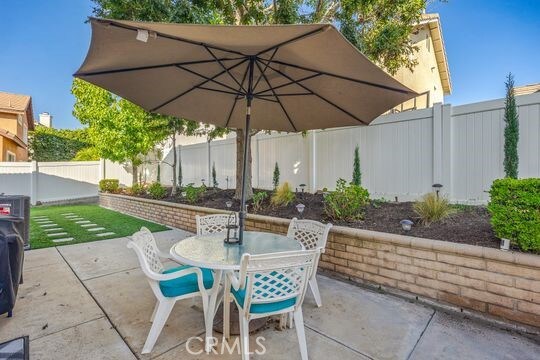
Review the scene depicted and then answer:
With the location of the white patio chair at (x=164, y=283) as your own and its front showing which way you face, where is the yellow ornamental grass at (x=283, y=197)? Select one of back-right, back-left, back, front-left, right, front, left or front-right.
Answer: front-left

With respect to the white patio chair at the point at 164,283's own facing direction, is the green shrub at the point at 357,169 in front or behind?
in front

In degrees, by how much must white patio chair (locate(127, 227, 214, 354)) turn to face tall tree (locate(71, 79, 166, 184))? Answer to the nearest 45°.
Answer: approximately 90° to its left

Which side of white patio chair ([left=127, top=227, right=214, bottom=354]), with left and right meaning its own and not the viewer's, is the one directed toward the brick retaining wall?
front

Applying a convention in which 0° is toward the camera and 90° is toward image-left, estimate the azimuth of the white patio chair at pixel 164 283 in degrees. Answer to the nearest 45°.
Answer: approximately 270°

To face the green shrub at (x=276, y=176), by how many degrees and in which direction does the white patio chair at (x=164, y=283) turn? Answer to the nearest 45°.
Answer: approximately 45° to its left

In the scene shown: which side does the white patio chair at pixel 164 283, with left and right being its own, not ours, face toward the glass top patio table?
front

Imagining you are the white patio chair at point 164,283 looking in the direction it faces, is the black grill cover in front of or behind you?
behind

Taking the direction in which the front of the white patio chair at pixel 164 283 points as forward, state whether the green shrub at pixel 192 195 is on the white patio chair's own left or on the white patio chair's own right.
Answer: on the white patio chair's own left

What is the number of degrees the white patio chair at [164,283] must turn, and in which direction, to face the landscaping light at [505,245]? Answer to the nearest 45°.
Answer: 0° — it already faces it

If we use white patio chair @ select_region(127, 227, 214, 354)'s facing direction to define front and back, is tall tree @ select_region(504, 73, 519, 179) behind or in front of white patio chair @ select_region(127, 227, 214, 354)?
in front

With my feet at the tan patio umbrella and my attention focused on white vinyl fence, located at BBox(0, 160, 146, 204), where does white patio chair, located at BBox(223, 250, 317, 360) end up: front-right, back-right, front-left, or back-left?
back-left

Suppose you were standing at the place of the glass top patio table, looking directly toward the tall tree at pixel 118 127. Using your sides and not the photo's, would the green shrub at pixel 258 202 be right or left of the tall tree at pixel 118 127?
right

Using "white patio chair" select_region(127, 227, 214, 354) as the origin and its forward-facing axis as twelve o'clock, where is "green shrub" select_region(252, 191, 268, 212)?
The green shrub is roughly at 10 o'clock from the white patio chair.

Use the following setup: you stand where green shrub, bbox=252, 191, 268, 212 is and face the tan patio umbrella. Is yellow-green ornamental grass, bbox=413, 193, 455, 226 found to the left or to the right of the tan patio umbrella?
left
